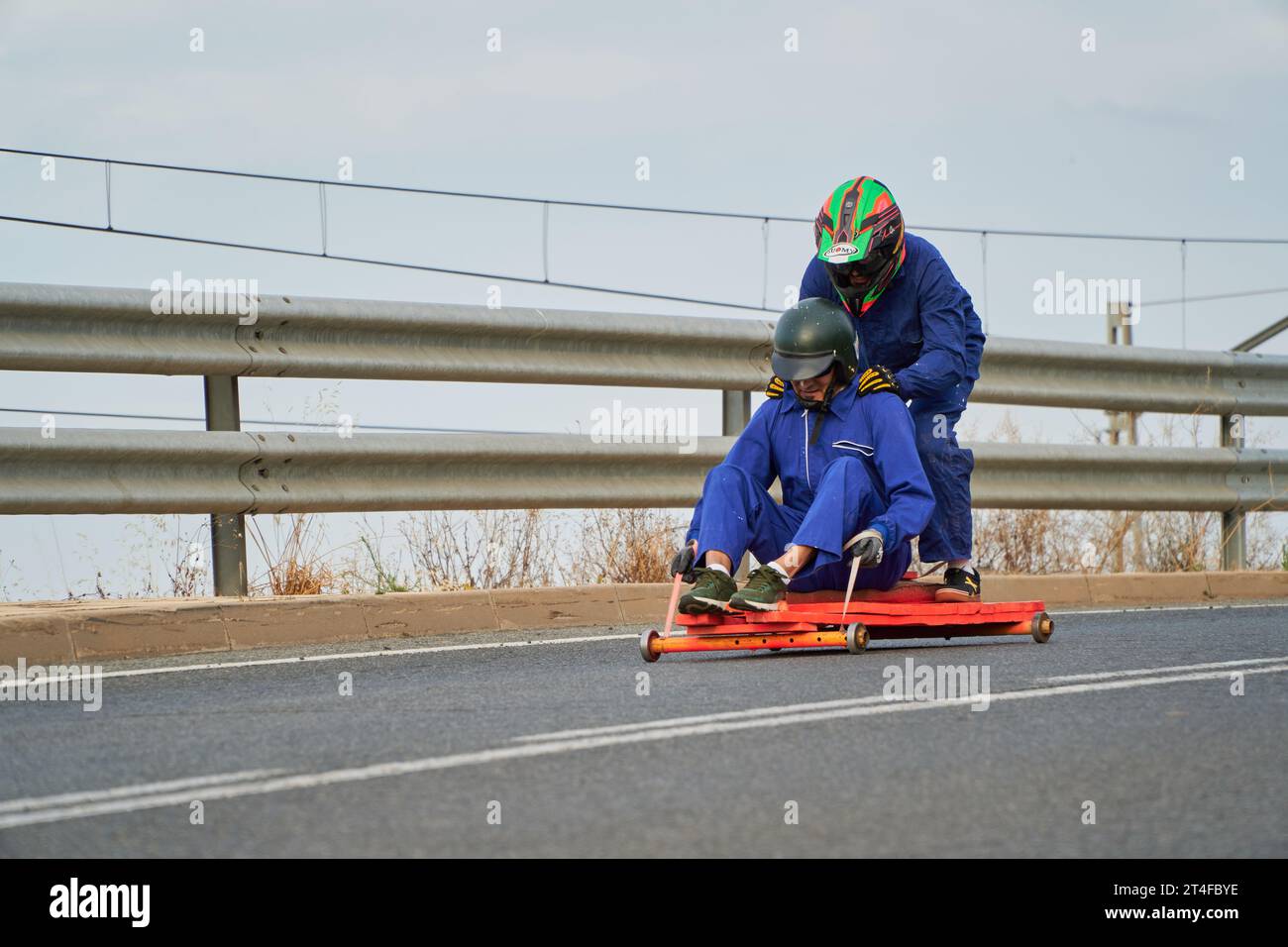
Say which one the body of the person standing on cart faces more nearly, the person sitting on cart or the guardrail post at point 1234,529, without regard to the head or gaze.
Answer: the person sitting on cart

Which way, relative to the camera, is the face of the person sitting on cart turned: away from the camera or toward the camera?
toward the camera

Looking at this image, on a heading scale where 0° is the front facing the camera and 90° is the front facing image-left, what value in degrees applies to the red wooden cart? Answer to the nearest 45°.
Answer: approximately 45°

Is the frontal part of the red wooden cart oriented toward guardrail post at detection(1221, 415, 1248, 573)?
no

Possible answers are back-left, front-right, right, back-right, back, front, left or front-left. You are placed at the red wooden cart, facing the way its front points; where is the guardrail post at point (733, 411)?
back-right

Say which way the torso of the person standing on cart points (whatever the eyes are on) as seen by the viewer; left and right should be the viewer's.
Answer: facing the viewer and to the left of the viewer

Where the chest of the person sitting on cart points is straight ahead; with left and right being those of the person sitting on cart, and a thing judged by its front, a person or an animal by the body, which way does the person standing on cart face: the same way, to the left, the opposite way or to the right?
the same way

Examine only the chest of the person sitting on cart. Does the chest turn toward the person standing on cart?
no

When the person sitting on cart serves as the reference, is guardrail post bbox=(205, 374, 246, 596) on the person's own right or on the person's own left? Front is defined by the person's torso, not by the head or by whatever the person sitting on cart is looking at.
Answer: on the person's own right

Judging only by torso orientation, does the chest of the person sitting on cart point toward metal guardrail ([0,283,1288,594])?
no
